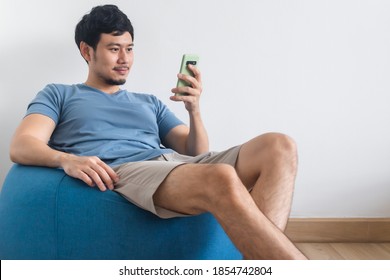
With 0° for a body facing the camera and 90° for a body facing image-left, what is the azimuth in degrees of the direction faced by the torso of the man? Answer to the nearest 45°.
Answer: approximately 315°

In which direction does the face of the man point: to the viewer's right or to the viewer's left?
to the viewer's right
